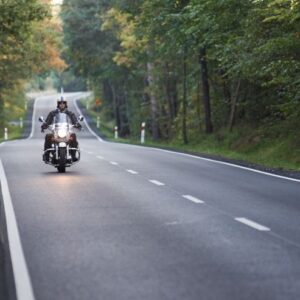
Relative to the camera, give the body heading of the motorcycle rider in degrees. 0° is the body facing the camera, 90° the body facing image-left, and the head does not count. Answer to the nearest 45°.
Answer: approximately 0°

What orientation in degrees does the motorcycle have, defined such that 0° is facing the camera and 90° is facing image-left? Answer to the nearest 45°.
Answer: approximately 0°
